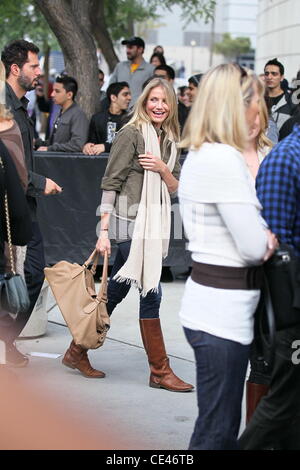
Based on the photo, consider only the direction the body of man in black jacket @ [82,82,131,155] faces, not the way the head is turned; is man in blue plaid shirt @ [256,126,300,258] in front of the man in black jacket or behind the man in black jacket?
in front

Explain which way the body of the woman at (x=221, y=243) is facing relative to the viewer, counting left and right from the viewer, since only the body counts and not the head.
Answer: facing away from the viewer and to the right of the viewer

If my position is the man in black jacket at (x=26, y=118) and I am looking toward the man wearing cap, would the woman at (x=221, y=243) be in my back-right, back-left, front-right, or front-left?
back-right

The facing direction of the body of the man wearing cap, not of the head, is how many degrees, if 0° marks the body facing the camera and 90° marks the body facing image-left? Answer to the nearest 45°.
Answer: approximately 45°

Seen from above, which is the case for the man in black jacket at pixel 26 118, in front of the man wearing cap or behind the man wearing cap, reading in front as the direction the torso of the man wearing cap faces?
in front

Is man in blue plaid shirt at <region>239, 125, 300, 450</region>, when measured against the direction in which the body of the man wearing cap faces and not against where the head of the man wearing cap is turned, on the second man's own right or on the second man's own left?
on the second man's own left

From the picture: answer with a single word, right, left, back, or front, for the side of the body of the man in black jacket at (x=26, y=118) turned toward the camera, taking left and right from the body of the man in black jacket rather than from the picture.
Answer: right

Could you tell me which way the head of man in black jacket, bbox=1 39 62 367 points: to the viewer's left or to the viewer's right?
to the viewer's right

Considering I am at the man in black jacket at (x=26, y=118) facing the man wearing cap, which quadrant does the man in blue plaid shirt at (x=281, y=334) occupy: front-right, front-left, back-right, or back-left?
back-right

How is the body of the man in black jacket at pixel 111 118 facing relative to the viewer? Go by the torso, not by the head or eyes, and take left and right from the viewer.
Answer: facing the viewer and to the right of the viewer

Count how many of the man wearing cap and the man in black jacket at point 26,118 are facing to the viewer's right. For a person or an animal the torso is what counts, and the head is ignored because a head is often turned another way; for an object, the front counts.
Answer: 1

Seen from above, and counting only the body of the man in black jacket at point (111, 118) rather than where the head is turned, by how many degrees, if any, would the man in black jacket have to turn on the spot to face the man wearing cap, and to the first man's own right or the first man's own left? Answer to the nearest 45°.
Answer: approximately 135° to the first man's own left

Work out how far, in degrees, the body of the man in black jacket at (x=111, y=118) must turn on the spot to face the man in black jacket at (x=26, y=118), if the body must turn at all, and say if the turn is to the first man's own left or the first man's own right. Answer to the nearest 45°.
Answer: approximately 45° to the first man's own right

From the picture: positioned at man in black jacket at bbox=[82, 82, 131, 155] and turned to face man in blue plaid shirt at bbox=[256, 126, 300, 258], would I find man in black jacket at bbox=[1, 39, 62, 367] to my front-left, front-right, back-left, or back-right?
front-right

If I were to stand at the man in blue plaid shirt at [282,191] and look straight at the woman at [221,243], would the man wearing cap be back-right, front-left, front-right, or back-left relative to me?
back-right

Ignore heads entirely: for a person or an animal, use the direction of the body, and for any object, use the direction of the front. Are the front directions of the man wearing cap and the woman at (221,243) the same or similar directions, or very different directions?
very different directions

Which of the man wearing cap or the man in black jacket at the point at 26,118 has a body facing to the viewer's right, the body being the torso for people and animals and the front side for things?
the man in black jacket
